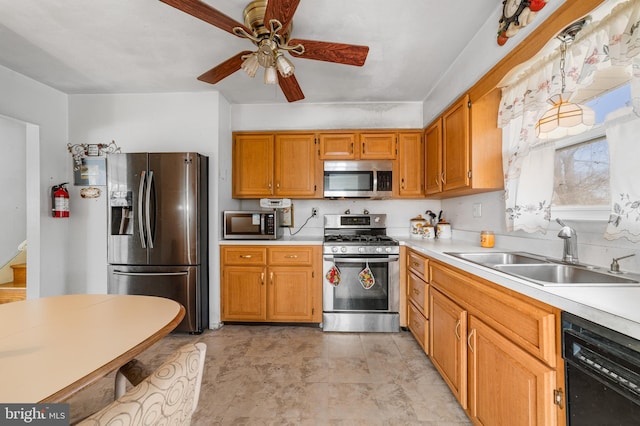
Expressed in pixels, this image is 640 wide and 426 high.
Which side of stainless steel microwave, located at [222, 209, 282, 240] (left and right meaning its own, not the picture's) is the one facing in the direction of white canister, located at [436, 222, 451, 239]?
left

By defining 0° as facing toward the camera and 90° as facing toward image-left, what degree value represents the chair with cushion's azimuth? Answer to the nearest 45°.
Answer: approximately 135°

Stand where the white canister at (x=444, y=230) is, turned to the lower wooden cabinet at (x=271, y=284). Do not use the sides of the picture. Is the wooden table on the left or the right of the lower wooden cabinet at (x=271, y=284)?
left

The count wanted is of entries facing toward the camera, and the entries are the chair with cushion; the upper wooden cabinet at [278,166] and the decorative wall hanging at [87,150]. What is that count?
2

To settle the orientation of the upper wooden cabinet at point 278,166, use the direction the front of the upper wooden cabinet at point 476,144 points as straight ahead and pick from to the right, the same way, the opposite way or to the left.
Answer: to the left

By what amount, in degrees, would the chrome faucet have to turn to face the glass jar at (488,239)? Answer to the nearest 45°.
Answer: approximately 90° to its right

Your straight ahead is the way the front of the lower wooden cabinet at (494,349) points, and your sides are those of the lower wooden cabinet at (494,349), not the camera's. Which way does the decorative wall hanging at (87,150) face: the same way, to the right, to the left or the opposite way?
to the left

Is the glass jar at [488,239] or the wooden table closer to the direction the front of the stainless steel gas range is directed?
the wooden table
